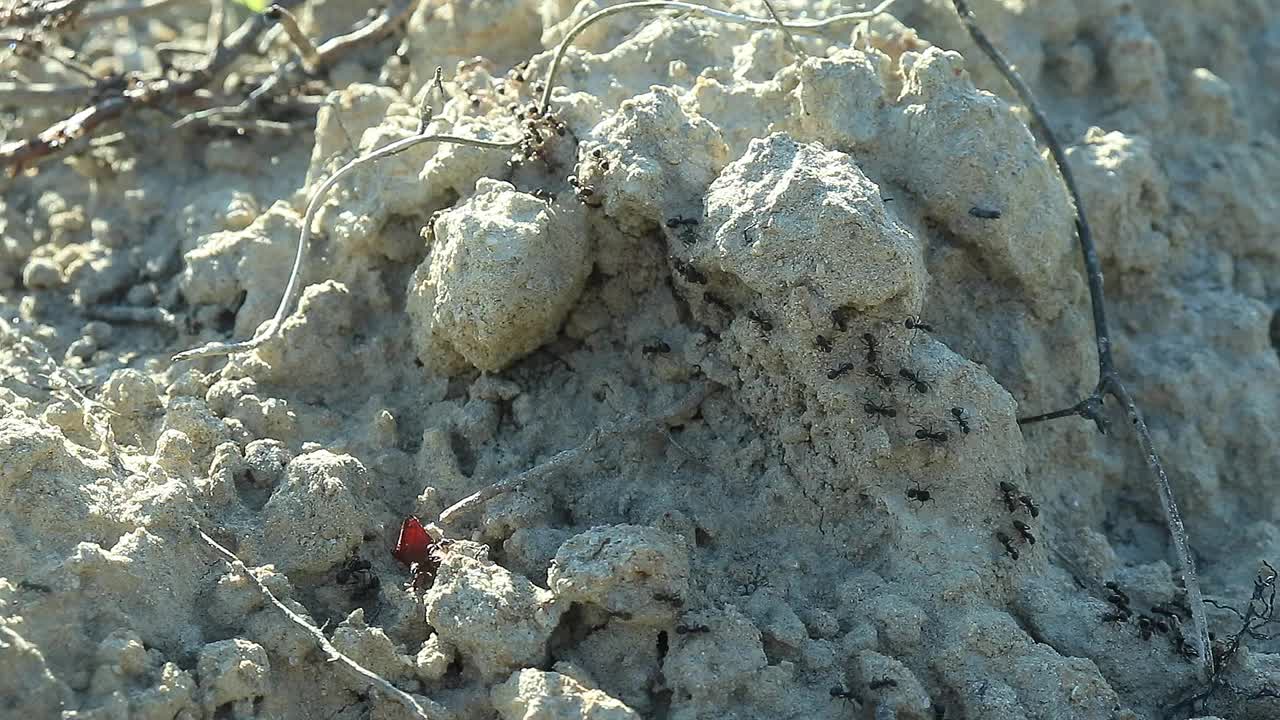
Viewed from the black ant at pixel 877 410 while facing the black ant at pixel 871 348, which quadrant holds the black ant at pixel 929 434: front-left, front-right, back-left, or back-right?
back-right

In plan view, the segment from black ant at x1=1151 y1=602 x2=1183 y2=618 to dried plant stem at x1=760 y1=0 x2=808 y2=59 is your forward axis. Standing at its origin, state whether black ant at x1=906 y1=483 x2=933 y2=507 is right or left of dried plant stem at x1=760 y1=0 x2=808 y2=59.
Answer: left
